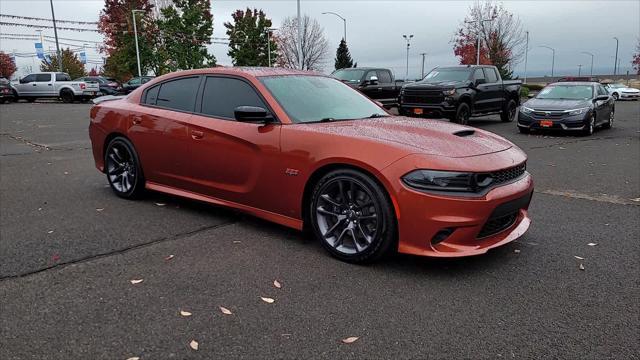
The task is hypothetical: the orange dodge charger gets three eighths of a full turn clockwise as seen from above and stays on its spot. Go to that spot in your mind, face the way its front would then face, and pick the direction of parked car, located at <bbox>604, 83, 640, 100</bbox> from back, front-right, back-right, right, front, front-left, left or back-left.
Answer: back-right

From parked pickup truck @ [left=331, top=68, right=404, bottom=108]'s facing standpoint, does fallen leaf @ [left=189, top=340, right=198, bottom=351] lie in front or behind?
in front

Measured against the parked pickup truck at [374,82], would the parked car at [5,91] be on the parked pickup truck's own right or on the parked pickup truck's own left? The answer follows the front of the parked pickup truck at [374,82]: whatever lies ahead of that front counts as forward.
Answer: on the parked pickup truck's own right

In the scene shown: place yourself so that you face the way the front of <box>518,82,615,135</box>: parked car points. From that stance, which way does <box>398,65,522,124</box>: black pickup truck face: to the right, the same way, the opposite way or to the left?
the same way

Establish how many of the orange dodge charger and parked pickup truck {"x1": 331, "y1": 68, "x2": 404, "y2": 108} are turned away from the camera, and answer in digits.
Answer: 0

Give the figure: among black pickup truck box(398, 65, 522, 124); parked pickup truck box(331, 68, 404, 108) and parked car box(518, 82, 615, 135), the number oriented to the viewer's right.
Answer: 0

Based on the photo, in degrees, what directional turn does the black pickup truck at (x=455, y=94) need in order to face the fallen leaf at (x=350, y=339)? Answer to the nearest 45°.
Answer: approximately 45° to its left

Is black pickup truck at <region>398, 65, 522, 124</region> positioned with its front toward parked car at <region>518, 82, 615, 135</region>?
no

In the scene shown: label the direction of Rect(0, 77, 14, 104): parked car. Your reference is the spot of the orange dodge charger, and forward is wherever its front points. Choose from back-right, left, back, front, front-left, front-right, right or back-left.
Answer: back

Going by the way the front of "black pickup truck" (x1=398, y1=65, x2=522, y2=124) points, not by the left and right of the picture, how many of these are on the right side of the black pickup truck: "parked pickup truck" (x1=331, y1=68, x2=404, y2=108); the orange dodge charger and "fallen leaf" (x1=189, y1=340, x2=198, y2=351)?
1

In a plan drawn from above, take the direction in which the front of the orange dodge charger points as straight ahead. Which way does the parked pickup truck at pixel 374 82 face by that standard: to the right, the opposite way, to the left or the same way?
to the right

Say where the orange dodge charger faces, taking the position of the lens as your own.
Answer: facing the viewer and to the right of the viewer

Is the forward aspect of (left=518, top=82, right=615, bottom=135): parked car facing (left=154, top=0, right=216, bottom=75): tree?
no

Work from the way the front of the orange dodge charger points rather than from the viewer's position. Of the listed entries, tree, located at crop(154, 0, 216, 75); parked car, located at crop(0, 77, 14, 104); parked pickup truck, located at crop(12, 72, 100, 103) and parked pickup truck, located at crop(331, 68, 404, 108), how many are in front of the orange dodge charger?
0

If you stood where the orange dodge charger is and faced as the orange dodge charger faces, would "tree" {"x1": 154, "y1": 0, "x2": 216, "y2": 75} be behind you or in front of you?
behind

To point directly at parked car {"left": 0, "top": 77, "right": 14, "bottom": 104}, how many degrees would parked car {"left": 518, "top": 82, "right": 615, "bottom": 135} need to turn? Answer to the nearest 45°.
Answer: approximately 45° to its right

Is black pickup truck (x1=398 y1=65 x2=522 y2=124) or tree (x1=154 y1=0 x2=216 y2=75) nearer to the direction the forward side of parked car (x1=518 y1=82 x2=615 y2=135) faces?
the black pickup truck

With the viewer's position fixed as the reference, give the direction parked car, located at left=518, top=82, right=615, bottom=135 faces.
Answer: facing the viewer and to the left of the viewer

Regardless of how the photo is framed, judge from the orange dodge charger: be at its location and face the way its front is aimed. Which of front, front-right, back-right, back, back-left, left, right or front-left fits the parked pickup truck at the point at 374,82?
back-left
